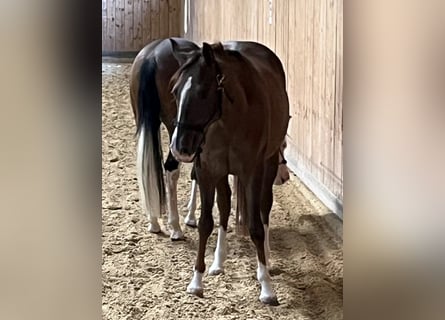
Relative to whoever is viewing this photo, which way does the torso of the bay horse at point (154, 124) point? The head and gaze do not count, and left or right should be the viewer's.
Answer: facing away from the viewer and to the right of the viewer
